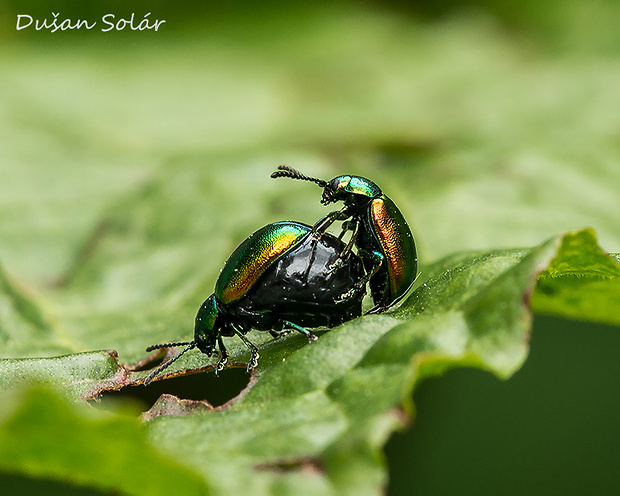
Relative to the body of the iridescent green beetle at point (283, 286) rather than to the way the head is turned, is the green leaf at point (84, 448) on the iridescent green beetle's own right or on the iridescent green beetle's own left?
on the iridescent green beetle's own left

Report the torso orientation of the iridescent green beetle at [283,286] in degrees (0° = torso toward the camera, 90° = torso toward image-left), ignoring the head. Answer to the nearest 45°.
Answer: approximately 90°

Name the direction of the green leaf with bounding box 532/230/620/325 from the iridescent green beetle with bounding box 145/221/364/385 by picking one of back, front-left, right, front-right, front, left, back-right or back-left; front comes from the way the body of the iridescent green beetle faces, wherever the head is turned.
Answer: back
